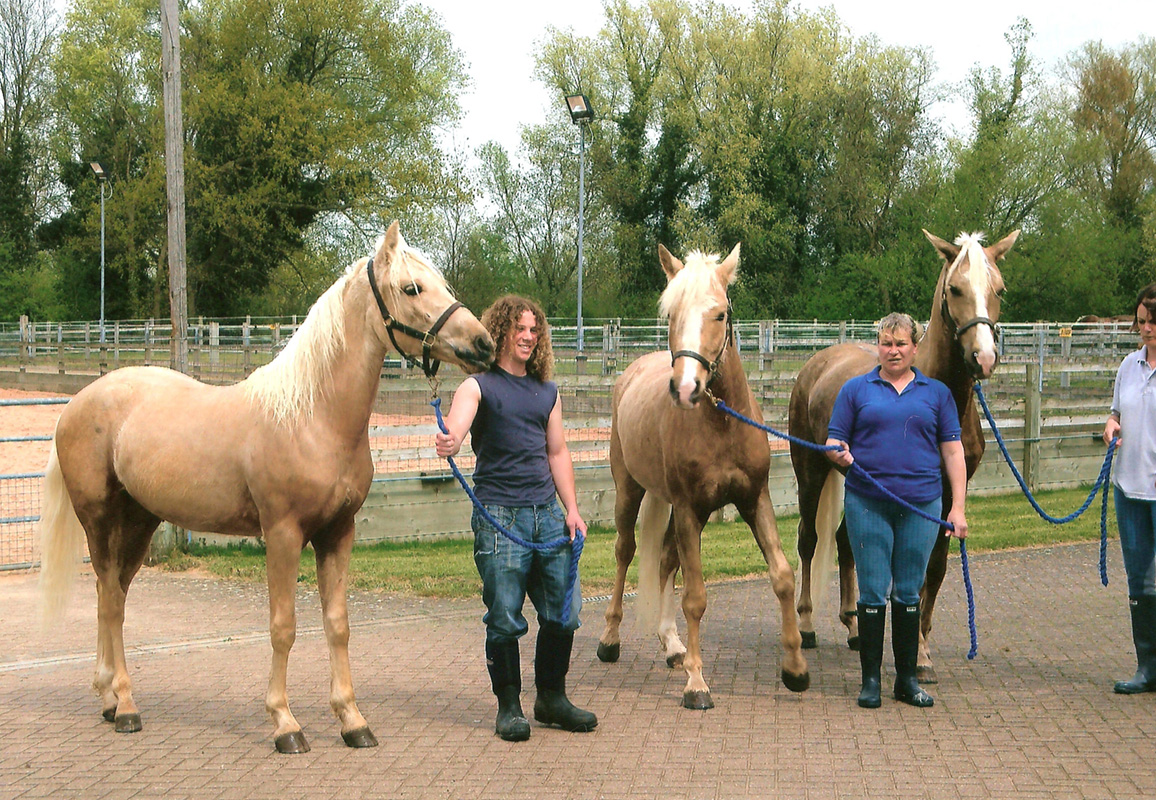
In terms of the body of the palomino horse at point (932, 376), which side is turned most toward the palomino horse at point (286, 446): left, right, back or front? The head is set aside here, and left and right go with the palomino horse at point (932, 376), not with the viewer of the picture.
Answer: right

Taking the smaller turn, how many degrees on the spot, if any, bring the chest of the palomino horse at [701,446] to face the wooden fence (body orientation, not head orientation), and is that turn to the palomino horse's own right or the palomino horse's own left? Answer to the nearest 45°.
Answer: approximately 135° to the palomino horse's own left

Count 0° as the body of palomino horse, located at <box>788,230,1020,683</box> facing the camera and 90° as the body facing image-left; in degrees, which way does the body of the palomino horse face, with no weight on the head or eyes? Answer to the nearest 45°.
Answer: approximately 315°

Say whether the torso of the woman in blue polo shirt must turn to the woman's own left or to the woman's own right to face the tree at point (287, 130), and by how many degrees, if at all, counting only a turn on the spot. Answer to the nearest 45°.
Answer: approximately 135° to the woman's own right

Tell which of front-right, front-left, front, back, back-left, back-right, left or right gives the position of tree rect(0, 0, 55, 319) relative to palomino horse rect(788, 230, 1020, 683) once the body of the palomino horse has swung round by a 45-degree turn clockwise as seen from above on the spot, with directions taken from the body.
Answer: back-right

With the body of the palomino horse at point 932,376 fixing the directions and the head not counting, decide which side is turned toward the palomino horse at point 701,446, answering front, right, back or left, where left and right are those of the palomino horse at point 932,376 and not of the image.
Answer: right

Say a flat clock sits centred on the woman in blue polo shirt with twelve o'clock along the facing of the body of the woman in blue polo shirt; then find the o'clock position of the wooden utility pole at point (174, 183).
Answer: The wooden utility pole is roughly at 4 o'clock from the woman in blue polo shirt.

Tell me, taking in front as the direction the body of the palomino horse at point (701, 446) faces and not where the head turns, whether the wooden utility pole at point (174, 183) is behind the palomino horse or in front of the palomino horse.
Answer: behind

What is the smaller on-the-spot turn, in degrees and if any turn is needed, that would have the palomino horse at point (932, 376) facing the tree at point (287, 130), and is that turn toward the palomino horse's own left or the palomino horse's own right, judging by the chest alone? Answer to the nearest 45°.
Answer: approximately 180°
